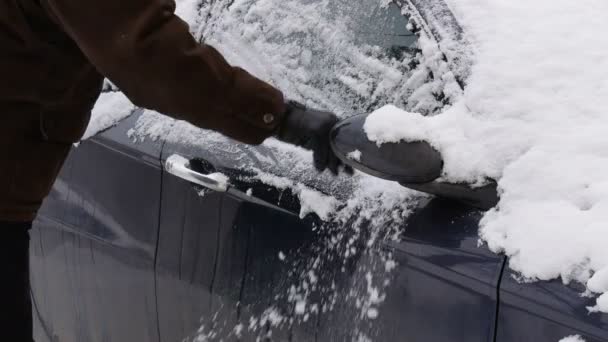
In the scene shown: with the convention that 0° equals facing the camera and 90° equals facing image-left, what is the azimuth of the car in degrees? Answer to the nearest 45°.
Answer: approximately 315°
